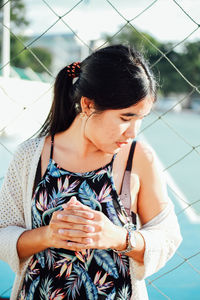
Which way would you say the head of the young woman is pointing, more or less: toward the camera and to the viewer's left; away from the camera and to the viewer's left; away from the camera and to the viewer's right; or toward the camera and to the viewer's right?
toward the camera and to the viewer's right

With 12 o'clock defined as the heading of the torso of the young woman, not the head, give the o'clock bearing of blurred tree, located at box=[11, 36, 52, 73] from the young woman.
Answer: The blurred tree is roughly at 6 o'clock from the young woman.

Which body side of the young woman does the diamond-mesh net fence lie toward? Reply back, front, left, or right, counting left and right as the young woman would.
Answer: back

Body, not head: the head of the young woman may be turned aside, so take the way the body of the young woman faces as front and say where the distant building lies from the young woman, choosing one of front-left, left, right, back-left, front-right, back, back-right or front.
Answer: back

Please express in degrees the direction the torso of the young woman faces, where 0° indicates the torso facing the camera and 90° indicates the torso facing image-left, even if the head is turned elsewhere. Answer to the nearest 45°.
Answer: approximately 0°
